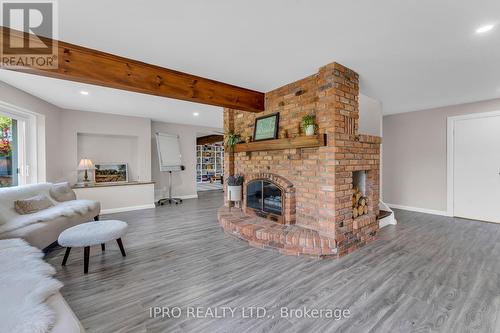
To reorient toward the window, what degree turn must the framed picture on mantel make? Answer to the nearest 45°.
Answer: approximately 45° to its right

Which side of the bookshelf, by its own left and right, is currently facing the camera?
front

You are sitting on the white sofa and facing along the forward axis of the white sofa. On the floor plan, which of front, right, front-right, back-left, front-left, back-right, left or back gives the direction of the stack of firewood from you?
front

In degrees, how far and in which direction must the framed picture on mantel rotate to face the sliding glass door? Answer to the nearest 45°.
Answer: approximately 45° to its right

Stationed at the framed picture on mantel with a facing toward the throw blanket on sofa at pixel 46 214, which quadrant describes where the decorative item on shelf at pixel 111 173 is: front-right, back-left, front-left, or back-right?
front-right

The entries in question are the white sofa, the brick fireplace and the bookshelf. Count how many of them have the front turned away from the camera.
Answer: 0

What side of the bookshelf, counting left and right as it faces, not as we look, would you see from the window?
front

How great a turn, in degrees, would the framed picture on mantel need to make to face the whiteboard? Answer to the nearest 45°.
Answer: approximately 90° to its right

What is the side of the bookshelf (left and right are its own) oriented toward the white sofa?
front

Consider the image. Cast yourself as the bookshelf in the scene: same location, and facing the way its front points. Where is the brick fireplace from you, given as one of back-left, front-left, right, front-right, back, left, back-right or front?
front

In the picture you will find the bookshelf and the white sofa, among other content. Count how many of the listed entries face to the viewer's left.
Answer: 0

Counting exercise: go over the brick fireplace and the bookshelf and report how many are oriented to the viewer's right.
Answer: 0

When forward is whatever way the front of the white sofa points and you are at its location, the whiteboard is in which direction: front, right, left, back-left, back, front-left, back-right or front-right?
left

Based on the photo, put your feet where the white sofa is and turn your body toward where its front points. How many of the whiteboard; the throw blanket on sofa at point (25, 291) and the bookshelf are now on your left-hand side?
2

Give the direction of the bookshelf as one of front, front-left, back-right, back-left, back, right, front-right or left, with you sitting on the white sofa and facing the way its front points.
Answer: left

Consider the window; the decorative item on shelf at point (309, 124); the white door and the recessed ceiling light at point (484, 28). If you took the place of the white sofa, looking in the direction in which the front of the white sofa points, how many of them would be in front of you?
3

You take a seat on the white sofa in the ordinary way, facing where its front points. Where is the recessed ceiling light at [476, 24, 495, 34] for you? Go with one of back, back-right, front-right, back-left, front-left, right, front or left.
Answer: front

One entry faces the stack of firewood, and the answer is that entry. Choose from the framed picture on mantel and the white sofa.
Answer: the white sofa

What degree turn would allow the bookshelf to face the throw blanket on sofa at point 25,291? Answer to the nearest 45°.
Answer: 0° — it already faces it
